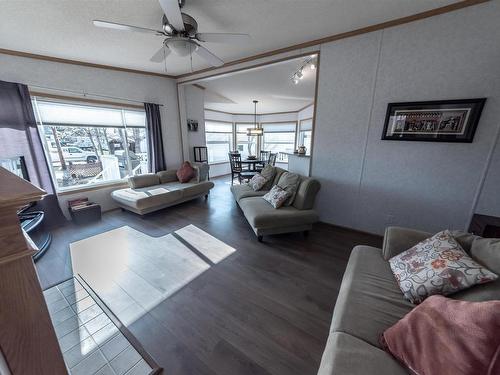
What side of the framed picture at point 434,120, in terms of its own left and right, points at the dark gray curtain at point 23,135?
front

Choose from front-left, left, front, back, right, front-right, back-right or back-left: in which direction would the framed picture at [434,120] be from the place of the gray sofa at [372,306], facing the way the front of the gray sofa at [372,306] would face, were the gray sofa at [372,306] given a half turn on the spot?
left

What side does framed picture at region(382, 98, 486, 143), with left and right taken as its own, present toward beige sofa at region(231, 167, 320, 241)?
right

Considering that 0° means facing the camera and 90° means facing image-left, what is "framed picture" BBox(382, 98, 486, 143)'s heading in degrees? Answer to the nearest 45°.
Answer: approximately 45°

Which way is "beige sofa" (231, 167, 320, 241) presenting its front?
to the viewer's left

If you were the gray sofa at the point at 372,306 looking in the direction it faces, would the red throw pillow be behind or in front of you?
in front

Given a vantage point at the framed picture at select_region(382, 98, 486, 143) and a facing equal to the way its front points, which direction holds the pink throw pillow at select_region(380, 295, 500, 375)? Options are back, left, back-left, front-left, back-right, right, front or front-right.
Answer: front-left

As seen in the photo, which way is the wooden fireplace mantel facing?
to the viewer's right

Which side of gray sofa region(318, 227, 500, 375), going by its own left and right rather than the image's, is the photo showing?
left

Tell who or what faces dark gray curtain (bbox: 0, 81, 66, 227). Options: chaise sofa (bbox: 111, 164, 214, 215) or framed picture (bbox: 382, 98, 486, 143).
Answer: the framed picture

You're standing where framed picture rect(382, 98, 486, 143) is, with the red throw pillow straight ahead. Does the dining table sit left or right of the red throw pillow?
right

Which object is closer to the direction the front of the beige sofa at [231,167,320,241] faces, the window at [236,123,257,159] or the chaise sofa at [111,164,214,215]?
the chaise sofa

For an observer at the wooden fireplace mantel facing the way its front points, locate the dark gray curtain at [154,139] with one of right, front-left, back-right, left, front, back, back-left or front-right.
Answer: front-left

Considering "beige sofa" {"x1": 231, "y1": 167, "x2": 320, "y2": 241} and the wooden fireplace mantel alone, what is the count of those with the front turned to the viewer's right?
1

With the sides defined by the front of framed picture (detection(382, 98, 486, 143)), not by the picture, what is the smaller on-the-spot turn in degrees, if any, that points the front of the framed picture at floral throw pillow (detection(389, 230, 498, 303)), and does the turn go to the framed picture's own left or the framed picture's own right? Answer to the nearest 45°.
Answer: approximately 45° to the framed picture's own left

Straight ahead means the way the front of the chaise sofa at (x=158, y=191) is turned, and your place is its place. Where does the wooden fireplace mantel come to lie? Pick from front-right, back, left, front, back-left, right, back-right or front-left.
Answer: front-right
